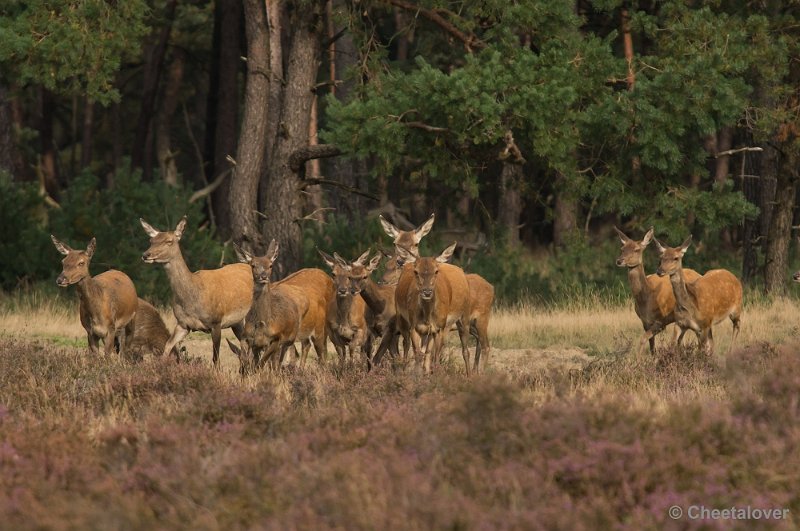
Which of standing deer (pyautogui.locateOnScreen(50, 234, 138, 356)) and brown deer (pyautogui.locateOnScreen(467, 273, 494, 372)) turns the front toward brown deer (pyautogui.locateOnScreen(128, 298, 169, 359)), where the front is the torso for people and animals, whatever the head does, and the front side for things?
brown deer (pyautogui.locateOnScreen(467, 273, 494, 372))

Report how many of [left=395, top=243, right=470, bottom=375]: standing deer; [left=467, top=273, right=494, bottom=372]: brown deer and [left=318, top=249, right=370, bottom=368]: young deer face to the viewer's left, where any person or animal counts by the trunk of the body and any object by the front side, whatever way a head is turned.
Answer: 1

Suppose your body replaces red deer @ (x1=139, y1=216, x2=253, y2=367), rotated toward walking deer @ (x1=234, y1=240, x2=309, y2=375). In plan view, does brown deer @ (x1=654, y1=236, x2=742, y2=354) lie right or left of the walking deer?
left

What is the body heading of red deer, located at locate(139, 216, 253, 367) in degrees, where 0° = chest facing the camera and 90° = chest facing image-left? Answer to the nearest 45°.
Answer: approximately 45°

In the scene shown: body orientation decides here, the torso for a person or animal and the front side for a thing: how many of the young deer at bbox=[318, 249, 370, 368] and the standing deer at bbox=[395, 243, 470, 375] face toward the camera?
2

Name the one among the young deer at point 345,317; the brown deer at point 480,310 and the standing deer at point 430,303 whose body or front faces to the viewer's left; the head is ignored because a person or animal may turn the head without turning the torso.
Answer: the brown deer

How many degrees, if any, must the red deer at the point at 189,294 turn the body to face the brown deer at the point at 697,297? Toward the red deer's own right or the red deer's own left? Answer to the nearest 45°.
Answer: approximately 135° to the red deer's own left

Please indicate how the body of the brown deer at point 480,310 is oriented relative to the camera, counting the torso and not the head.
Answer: to the viewer's left

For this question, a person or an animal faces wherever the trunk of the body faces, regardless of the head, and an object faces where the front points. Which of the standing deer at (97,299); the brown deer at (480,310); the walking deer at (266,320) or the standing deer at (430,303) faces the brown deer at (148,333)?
the brown deer at (480,310)

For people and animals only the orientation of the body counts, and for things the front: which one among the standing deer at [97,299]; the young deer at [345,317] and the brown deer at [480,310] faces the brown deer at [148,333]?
the brown deer at [480,310]

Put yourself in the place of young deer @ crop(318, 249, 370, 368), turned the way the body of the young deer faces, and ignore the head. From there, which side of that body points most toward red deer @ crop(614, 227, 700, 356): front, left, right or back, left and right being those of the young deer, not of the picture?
left

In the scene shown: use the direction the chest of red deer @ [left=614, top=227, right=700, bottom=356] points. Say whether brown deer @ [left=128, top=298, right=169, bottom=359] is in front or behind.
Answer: in front

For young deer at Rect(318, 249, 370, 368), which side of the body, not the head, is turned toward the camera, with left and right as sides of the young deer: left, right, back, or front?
front
